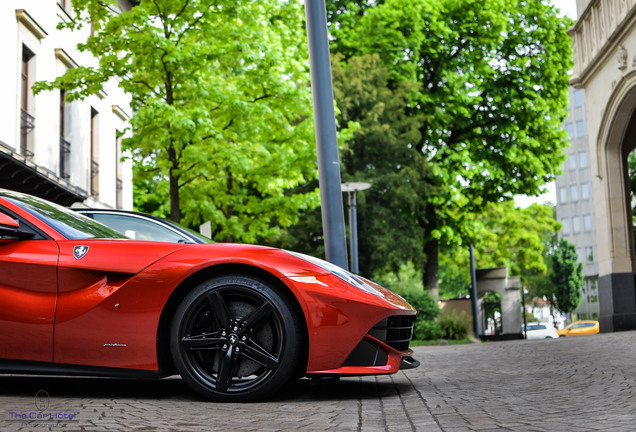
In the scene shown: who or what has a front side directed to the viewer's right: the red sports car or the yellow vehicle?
the red sports car

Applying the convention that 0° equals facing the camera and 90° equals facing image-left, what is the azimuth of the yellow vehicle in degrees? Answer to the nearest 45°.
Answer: approximately 90°

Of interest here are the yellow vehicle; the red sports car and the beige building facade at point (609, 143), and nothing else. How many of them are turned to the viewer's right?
1

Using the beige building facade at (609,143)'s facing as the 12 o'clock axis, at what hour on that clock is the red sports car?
The red sports car is roughly at 11 o'clock from the beige building facade.

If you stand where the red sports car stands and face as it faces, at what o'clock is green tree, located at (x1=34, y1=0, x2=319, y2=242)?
The green tree is roughly at 9 o'clock from the red sports car.

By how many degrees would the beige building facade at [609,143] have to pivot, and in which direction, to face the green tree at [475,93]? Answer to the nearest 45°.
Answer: approximately 90° to its right

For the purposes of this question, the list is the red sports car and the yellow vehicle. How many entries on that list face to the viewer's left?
1

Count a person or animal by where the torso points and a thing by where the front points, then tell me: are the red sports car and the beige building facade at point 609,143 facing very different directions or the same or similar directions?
very different directions

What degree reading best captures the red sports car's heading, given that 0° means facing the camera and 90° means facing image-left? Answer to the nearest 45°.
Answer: approximately 270°

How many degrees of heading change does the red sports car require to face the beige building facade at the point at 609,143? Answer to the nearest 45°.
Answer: approximately 45° to its left

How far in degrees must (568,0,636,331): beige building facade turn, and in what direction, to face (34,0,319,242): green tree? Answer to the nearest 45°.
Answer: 0° — it already faces it

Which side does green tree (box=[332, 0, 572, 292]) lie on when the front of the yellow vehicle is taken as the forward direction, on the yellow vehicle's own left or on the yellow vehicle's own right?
on the yellow vehicle's own left

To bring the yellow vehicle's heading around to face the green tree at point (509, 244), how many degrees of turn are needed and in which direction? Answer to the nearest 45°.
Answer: approximately 45° to its left
